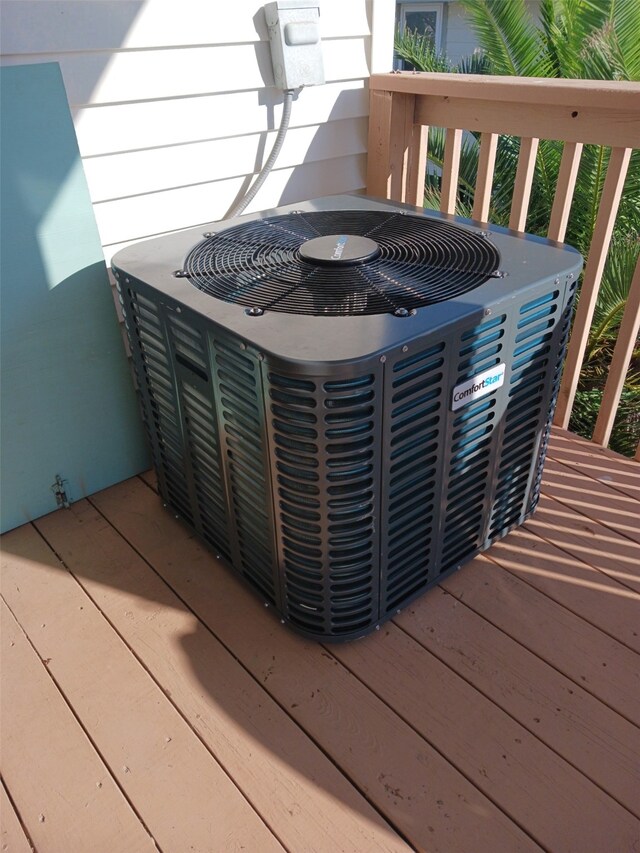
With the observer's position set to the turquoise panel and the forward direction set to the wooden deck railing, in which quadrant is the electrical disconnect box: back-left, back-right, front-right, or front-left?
front-left

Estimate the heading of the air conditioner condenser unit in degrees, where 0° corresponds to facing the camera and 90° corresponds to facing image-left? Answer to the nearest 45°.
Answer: approximately 315°

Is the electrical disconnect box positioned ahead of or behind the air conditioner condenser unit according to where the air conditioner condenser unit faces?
behind

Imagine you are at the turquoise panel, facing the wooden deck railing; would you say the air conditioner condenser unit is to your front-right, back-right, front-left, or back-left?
front-right

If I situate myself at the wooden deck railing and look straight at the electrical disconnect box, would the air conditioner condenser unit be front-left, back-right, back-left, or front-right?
front-left

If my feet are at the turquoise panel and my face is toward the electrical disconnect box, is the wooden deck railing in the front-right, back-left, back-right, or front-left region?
front-right
